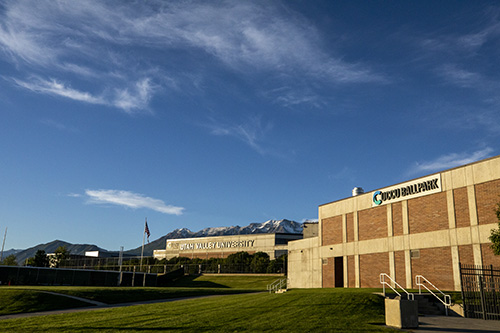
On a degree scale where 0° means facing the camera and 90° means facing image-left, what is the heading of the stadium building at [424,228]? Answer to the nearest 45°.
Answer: approximately 45°

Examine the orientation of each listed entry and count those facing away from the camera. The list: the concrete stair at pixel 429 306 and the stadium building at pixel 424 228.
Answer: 0

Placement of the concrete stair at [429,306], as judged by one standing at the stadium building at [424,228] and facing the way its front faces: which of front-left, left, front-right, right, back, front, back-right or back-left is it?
front-left

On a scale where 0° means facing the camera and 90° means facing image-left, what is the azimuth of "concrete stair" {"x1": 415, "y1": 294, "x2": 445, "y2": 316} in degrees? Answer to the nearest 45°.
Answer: approximately 315°

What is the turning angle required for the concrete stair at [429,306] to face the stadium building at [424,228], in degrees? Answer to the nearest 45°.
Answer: approximately 135° to its left
